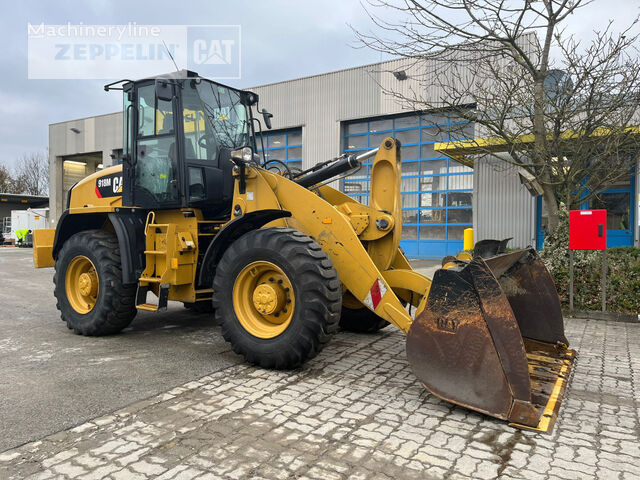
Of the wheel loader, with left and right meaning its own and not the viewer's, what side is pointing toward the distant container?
back

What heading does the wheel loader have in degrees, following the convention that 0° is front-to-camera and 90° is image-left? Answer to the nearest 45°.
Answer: approximately 315°

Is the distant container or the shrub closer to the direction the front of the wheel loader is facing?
the shrub
